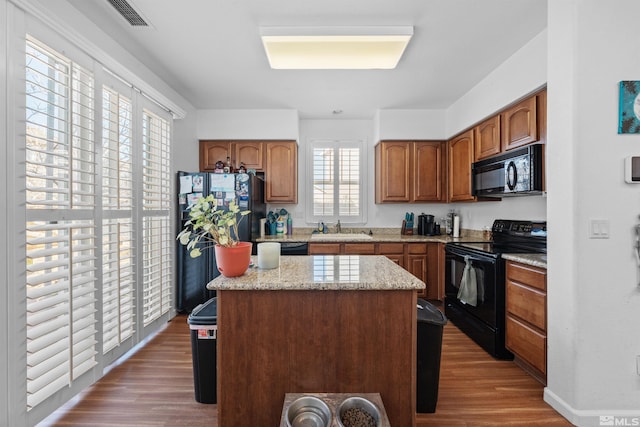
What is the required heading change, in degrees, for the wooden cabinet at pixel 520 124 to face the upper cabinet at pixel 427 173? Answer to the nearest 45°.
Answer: approximately 90° to its right

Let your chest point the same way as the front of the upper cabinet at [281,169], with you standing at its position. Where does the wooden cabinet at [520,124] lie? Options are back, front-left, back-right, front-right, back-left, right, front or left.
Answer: front-left

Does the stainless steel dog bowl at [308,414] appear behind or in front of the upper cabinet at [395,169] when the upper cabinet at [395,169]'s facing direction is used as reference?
in front

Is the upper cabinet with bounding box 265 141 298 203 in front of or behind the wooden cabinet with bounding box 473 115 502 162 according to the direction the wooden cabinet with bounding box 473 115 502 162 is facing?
in front

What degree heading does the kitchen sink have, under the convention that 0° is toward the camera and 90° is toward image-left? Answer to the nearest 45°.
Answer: approximately 0°

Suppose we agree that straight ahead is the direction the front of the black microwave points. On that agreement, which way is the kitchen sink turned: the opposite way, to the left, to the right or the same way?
to the left

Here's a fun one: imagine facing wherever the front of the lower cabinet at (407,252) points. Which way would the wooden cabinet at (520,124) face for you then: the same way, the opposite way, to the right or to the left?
to the right

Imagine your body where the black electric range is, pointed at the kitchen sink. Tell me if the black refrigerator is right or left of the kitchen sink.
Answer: left

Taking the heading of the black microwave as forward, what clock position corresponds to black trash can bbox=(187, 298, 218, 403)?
The black trash can is roughly at 12 o'clock from the black microwave.

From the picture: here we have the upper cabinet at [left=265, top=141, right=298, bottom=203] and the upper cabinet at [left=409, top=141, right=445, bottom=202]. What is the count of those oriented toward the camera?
2

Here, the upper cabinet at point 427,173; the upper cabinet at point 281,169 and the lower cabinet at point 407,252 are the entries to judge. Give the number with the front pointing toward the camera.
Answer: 3

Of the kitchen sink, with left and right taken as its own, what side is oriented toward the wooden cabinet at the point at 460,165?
left

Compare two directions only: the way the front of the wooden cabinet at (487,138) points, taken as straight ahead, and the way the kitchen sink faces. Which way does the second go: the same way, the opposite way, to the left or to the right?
to the left

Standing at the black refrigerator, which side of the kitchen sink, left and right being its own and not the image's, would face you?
right

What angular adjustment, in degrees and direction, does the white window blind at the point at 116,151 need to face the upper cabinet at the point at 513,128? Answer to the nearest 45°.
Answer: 0° — it already faces it
